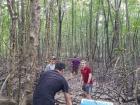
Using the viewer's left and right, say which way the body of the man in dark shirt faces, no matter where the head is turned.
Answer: facing away from the viewer and to the right of the viewer

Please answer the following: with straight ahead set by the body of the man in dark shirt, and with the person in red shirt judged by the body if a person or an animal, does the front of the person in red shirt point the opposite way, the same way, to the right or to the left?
the opposite way

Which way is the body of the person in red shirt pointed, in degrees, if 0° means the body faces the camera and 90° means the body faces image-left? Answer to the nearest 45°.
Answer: approximately 45°
